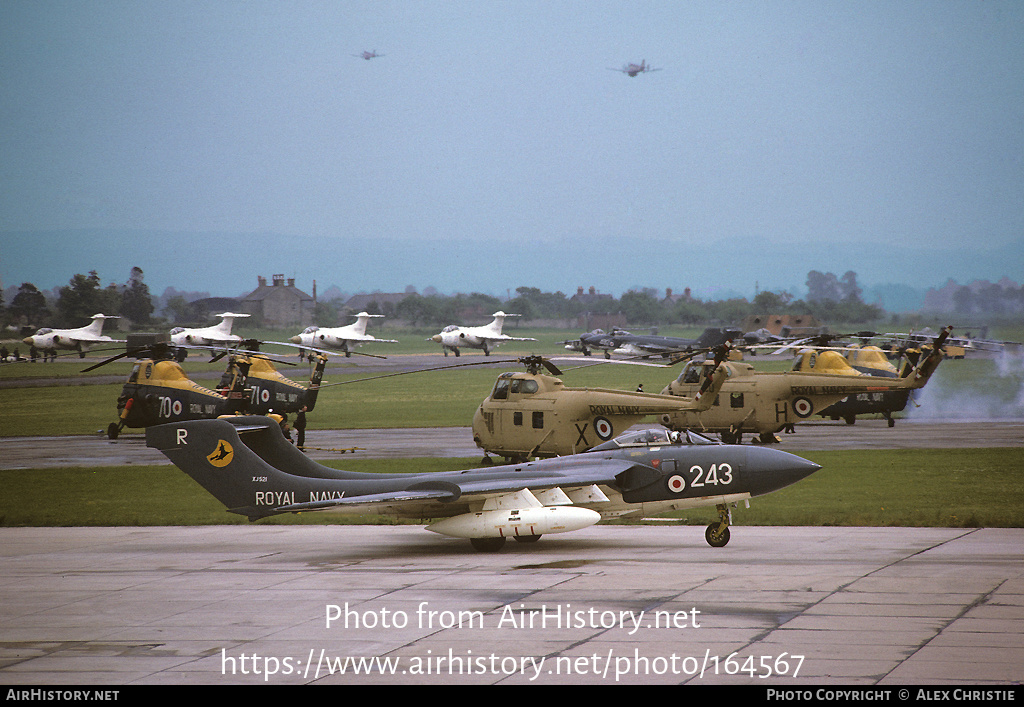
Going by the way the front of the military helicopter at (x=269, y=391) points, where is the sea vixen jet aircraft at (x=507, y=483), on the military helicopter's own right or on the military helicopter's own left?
on the military helicopter's own left

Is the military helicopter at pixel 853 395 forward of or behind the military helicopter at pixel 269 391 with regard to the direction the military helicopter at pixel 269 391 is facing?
behind

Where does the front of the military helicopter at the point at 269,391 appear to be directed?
to the viewer's left

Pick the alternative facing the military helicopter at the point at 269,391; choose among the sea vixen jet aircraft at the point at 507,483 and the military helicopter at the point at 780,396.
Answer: the military helicopter at the point at 780,396

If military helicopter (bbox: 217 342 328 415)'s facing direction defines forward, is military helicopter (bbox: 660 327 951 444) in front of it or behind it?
behind

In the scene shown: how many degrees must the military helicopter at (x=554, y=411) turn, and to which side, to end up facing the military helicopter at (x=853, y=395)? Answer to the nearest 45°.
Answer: approximately 135° to its right

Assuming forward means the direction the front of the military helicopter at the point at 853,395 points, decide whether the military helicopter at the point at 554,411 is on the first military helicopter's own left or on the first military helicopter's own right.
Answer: on the first military helicopter's own left

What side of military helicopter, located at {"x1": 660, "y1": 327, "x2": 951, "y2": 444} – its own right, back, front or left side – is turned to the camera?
left

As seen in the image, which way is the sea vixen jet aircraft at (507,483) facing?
to the viewer's right

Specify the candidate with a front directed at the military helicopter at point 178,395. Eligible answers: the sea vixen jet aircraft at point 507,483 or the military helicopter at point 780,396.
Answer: the military helicopter at point 780,396

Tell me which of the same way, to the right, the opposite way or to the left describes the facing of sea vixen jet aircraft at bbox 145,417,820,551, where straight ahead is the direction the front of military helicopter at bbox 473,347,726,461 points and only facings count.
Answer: the opposite way

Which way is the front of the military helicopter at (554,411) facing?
to the viewer's left

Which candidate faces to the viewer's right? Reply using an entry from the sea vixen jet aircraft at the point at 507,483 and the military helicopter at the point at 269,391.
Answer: the sea vixen jet aircraft

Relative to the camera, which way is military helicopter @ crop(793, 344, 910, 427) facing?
to the viewer's left
